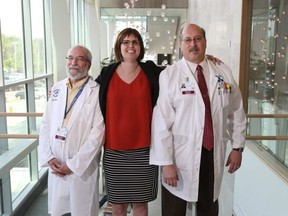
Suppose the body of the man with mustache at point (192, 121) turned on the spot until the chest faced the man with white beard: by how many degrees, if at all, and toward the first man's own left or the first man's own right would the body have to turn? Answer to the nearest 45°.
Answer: approximately 90° to the first man's own right

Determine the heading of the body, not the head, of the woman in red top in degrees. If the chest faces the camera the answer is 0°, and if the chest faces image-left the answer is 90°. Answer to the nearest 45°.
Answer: approximately 0°
